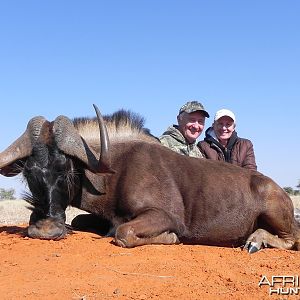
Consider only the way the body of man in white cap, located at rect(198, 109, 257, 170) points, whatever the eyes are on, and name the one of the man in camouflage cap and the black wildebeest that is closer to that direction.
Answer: the black wildebeest

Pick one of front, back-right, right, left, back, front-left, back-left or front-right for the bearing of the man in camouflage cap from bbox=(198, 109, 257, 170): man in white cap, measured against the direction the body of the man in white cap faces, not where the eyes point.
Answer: right

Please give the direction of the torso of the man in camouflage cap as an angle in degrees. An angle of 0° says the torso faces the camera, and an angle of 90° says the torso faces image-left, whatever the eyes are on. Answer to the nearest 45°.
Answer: approximately 315°

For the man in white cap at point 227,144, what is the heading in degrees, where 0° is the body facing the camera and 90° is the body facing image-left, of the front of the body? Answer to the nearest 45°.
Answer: approximately 0°

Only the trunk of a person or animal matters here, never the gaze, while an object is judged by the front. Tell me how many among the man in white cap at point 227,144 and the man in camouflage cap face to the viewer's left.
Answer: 0

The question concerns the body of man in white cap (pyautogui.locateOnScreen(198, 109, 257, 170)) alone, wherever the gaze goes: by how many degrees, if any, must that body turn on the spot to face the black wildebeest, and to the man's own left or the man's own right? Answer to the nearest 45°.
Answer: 0° — they already face it

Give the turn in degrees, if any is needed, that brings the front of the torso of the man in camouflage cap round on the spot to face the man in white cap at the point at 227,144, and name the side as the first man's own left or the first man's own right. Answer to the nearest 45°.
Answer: approximately 45° to the first man's own left
